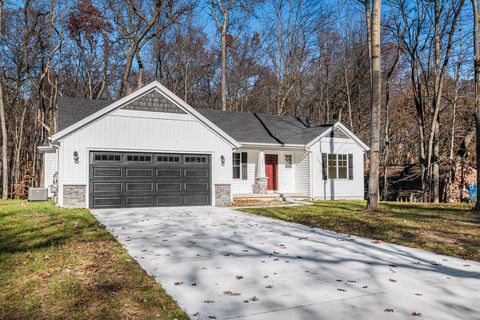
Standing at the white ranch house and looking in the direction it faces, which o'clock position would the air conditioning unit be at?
The air conditioning unit is roughly at 4 o'clock from the white ranch house.

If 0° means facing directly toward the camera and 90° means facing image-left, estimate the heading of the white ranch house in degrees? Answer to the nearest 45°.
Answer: approximately 0°
